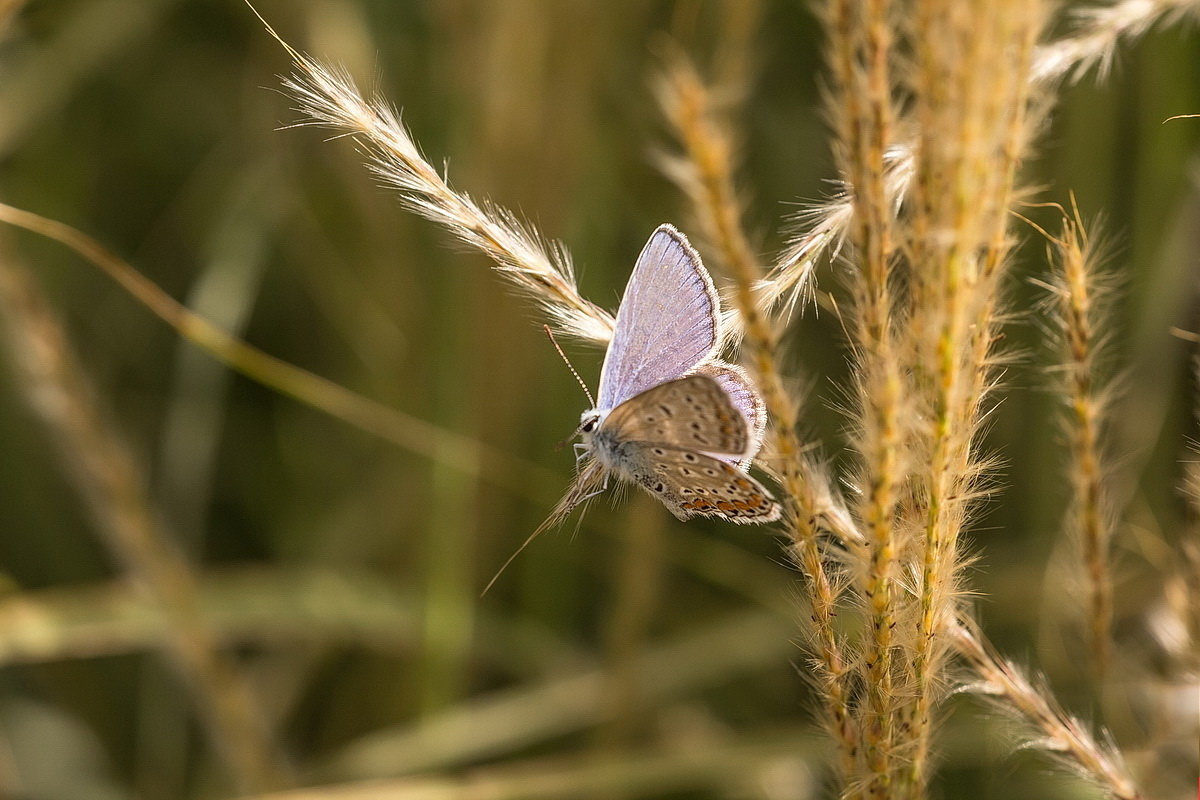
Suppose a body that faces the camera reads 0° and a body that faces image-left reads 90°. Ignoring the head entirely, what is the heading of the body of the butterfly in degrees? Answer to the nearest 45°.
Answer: approximately 90°
